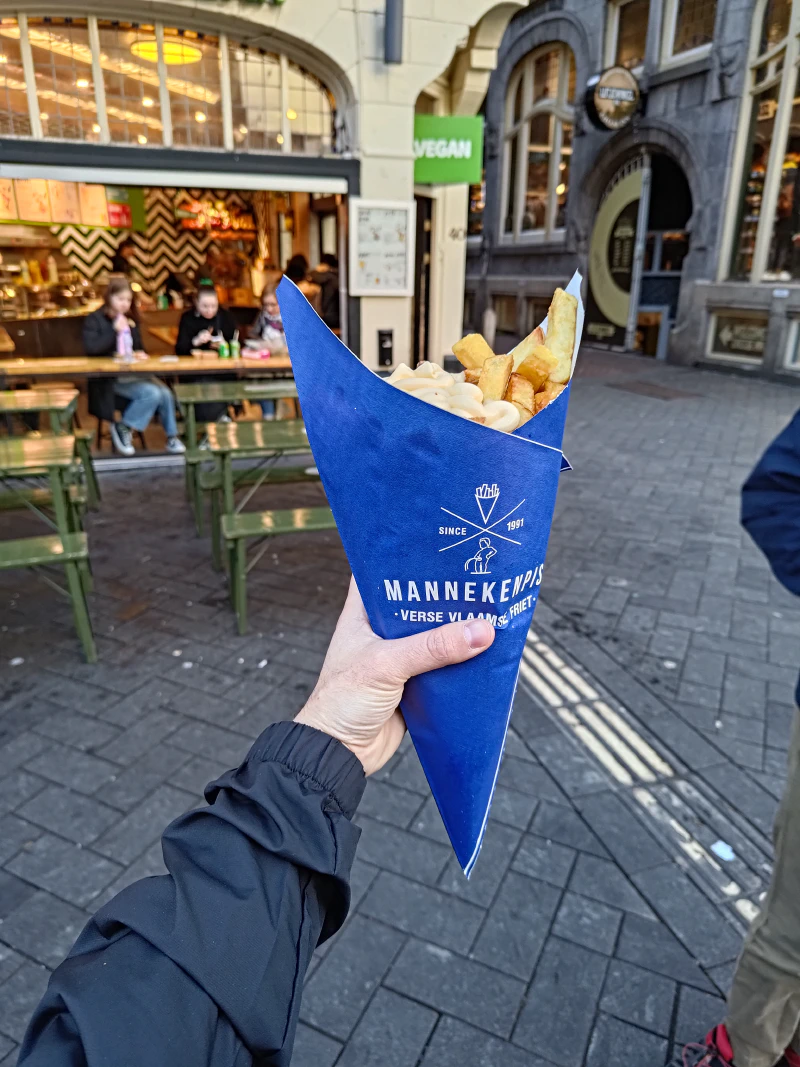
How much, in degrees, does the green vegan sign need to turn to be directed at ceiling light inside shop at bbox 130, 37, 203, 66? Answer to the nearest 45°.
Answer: approximately 45° to its right

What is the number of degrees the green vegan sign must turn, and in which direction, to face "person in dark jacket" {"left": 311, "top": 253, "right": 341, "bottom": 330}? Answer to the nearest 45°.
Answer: approximately 135° to its right

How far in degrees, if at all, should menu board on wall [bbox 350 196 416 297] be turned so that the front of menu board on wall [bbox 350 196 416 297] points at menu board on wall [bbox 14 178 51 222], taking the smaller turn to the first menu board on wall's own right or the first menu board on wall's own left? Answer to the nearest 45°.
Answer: approximately 135° to the first menu board on wall's own right

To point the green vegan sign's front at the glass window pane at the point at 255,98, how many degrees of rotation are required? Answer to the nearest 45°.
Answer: approximately 45° to its right

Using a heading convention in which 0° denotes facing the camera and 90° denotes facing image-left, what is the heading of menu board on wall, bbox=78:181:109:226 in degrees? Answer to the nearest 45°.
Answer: approximately 0°

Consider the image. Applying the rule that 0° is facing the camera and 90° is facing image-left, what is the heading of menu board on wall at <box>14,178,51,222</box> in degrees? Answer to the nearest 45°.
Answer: approximately 0°

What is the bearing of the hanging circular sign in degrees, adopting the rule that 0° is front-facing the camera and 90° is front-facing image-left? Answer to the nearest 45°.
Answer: approximately 315°
